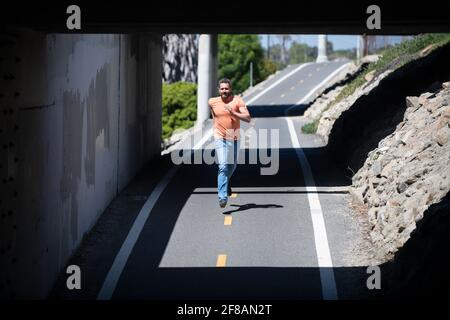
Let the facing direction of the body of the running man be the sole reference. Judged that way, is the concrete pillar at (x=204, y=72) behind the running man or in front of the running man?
behind

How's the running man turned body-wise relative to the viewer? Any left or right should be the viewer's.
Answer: facing the viewer
